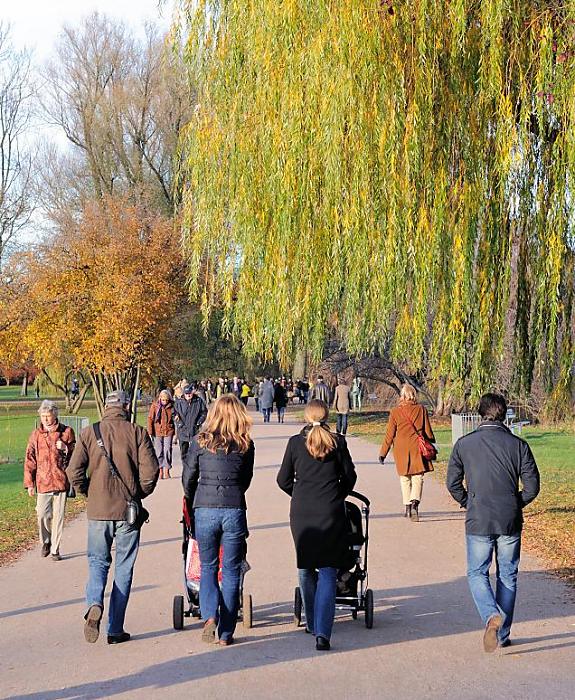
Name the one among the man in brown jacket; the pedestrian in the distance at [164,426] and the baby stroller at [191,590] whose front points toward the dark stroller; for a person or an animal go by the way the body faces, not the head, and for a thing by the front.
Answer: the pedestrian in the distance

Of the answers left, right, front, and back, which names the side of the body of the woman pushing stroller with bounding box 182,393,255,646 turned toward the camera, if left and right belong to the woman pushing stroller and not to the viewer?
back

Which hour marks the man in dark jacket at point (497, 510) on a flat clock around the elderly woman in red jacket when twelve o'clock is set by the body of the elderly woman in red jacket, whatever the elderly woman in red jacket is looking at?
The man in dark jacket is roughly at 11 o'clock from the elderly woman in red jacket.

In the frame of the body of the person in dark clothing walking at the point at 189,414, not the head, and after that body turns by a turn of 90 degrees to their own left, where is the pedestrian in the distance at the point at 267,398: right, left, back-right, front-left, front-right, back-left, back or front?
left

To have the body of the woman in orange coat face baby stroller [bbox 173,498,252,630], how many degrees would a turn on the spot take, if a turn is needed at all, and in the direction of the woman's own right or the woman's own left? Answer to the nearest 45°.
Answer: approximately 180°

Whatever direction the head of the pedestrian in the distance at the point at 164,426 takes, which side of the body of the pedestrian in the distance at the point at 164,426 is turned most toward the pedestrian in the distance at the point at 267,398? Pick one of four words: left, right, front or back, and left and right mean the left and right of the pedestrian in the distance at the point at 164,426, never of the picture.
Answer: back

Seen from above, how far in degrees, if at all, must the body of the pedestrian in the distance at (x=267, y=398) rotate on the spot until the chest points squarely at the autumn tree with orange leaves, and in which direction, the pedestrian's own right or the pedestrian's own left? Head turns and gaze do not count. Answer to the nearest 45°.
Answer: approximately 135° to the pedestrian's own left

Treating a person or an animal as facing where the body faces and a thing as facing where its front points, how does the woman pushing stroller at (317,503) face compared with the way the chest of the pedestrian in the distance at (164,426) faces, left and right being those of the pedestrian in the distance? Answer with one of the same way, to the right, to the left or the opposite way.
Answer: the opposite way

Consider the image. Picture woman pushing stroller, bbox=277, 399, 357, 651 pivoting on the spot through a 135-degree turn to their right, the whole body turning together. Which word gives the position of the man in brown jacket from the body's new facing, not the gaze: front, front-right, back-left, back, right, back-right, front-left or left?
back-right

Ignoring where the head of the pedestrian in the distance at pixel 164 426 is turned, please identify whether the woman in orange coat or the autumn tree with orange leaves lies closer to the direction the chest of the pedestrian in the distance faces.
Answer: the woman in orange coat

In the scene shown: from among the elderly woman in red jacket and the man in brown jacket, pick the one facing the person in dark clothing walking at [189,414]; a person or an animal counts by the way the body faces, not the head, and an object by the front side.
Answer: the man in brown jacket

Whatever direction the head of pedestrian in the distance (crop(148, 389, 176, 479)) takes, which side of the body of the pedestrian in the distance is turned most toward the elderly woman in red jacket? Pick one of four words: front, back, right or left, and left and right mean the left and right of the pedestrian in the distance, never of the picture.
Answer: front

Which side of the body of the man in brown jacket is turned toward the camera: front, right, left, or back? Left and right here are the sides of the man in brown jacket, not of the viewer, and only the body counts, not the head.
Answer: back

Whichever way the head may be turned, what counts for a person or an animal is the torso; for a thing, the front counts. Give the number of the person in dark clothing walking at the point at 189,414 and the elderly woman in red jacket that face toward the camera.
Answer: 2

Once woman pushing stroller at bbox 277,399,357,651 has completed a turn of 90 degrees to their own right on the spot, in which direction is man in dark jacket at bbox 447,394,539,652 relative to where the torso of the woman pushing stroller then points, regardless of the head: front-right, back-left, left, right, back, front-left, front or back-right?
front

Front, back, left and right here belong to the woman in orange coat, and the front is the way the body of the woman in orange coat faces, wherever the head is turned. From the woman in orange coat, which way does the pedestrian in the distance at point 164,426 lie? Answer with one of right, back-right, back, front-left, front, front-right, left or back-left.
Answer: front-left

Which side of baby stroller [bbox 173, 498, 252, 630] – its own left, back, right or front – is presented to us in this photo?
back

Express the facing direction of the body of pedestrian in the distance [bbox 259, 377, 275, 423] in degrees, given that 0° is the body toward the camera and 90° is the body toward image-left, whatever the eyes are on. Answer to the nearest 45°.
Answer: approximately 180°
